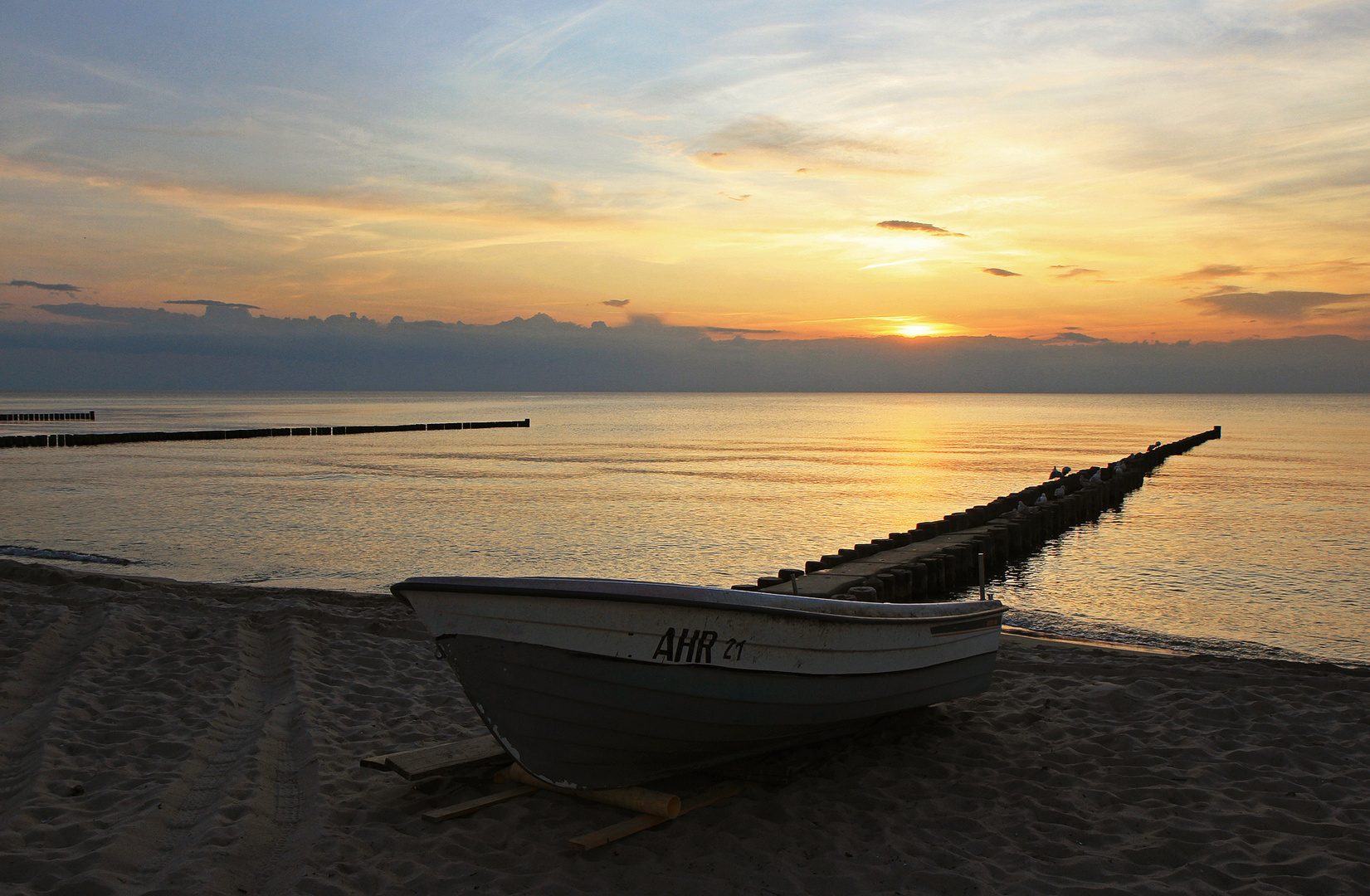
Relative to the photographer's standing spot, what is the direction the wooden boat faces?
facing the viewer and to the left of the viewer

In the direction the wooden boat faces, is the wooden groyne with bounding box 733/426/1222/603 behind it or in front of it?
behind

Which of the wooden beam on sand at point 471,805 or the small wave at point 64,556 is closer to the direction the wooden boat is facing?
the wooden beam on sand

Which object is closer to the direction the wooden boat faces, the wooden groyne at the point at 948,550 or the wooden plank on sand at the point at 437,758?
the wooden plank on sand

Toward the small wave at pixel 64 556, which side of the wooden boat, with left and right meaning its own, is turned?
right
